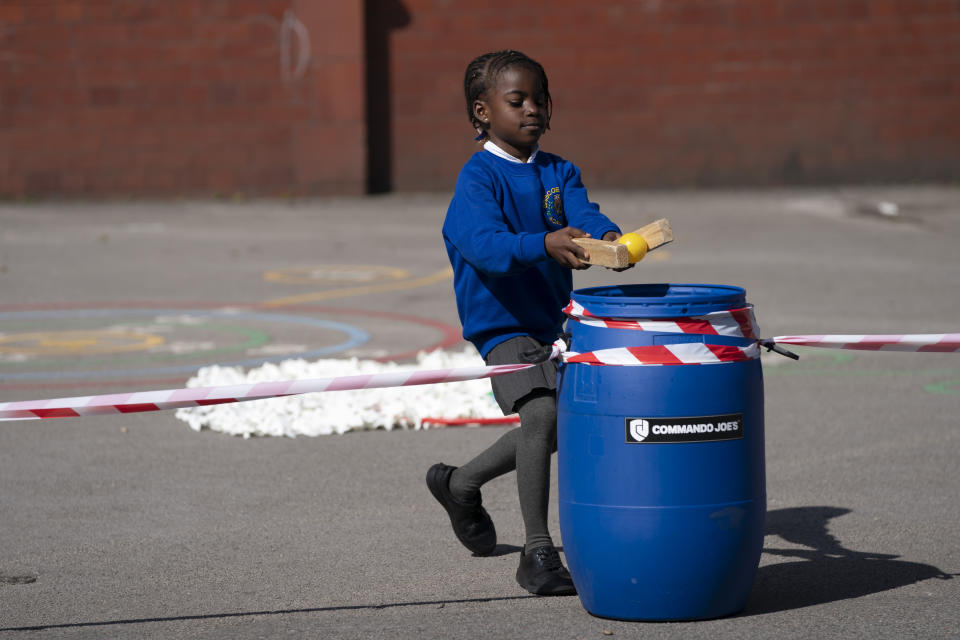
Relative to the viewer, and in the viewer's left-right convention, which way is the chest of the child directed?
facing the viewer and to the right of the viewer

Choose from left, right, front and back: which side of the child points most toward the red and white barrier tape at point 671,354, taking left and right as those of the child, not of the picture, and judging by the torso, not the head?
front

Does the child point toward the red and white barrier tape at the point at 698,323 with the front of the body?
yes

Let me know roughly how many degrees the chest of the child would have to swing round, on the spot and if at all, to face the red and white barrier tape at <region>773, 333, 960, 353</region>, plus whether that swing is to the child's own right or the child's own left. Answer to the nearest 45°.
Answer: approximately 45° to the child's own left
